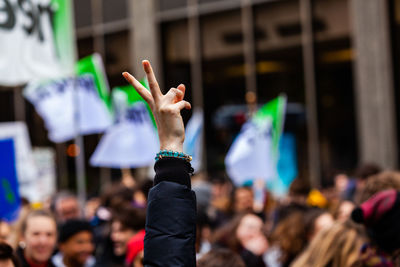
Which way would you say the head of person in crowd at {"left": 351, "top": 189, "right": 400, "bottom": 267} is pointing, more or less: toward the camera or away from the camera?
away from the camera

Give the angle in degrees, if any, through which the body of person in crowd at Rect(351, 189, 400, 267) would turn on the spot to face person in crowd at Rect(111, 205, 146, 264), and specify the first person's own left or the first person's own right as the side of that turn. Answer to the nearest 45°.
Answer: approximately 45° to the first person's own left

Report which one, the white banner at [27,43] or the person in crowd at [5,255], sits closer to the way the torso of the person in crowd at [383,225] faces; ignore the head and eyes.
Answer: the white banner

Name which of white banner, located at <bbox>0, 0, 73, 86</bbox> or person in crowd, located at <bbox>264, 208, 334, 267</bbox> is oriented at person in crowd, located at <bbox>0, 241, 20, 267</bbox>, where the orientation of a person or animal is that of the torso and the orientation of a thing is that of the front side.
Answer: the white banner

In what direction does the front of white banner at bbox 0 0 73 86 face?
toward the camera

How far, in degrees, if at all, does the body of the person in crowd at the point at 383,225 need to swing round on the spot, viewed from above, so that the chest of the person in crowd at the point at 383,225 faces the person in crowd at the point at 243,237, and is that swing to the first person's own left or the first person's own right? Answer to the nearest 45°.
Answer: approximately 45° to the first person's own left

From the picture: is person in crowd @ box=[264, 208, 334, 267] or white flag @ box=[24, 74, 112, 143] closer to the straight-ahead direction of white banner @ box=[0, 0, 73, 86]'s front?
the person in crowd

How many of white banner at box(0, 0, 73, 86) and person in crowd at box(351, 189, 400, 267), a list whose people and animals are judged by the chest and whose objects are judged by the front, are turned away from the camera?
1

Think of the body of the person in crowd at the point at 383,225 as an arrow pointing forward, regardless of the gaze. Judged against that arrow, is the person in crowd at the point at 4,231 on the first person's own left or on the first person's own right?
on the first person's own left

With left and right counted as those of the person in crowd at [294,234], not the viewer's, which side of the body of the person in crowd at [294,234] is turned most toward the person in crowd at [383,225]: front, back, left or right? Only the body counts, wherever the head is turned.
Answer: right

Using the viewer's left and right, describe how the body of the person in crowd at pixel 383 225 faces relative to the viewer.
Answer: facing away from the viewer
